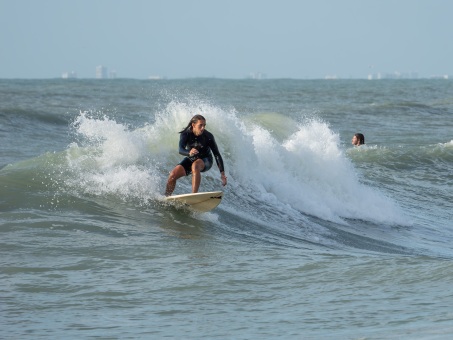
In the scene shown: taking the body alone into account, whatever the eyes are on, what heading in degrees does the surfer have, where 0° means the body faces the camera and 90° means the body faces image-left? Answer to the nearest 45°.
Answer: approximately 0°
